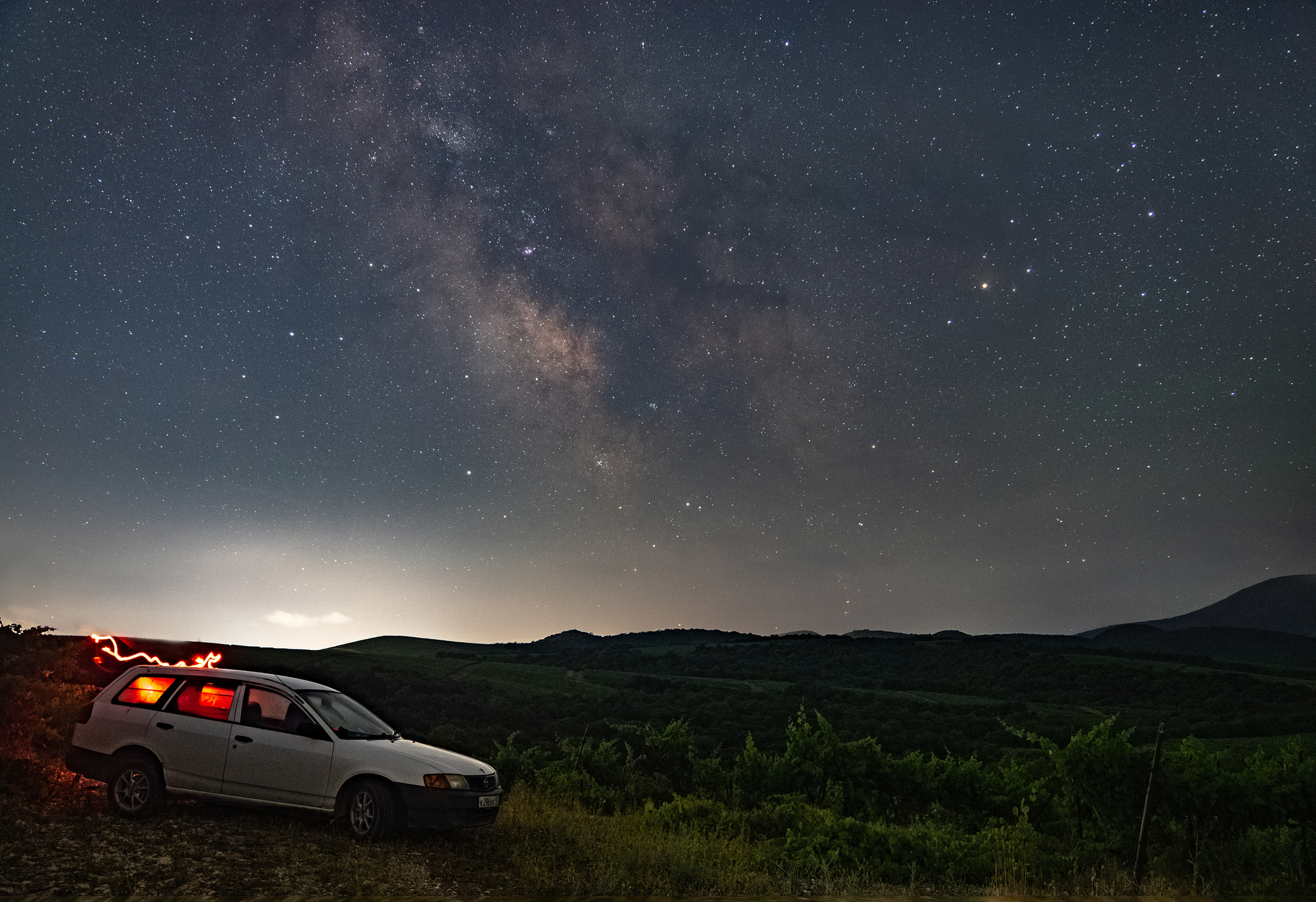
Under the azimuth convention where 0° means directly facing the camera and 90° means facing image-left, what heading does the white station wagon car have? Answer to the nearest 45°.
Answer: approximately 315°
